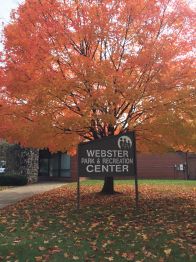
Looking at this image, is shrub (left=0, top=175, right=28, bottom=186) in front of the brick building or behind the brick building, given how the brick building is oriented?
in front

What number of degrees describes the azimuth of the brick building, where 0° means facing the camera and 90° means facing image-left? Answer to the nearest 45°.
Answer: approximately 0°

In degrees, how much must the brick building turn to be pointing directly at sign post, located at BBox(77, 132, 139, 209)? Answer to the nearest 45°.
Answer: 0° — it already faces it

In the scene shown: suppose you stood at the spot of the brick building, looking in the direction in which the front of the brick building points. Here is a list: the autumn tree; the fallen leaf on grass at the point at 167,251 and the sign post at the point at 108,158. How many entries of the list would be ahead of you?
3

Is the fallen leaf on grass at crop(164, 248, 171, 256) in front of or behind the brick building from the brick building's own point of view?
in front
